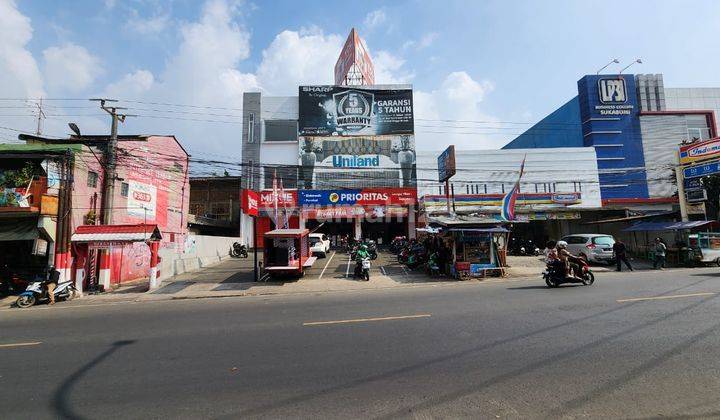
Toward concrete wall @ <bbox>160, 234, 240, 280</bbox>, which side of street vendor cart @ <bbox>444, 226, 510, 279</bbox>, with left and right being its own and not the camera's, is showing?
right

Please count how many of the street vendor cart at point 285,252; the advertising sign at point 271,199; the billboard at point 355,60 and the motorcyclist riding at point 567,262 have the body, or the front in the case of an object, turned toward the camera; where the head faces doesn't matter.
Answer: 3

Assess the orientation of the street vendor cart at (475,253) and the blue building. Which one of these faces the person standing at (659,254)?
the blue building

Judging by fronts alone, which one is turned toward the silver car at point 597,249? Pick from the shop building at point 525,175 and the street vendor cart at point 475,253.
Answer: the shop building
